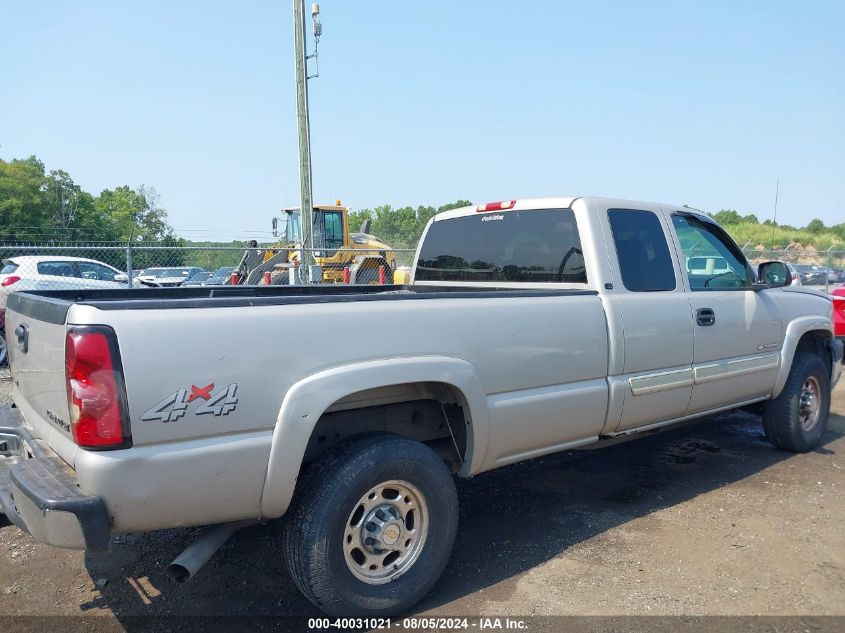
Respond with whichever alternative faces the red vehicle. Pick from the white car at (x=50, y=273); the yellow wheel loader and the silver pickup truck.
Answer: the silver pickup truck

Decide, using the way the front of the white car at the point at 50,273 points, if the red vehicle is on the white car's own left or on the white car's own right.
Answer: on the white car's own right

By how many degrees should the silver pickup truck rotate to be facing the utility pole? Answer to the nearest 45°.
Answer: approximately 45° to its left

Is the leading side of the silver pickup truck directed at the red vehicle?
yes

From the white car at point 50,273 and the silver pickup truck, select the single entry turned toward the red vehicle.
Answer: the silver pickup truck

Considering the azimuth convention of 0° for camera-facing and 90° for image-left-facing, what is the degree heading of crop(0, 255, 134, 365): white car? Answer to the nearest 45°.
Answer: approximately 225°

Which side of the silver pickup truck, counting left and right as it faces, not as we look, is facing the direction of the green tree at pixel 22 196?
left

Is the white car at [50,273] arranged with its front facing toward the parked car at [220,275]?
yes
